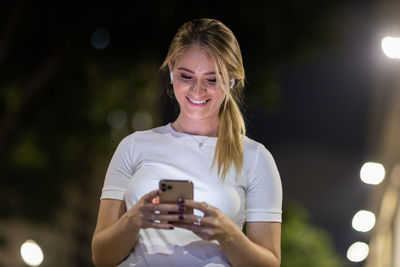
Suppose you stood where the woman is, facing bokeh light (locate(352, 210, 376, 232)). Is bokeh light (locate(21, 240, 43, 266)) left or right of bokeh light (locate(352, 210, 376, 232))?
left

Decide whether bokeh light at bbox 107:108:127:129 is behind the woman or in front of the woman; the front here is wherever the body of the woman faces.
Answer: behind

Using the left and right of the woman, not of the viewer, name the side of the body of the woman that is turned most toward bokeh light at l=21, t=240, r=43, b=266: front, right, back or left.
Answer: back

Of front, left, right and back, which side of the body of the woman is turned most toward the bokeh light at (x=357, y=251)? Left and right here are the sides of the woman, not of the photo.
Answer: back

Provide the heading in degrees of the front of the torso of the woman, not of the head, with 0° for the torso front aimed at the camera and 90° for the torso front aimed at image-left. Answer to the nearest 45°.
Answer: approximately 0°

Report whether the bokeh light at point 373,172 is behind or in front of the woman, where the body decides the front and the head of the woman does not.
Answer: behind

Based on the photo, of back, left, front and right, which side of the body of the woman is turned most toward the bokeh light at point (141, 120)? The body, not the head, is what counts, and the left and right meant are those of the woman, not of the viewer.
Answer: back

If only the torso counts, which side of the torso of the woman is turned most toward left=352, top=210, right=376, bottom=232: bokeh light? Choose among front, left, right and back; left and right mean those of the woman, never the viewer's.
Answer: back
